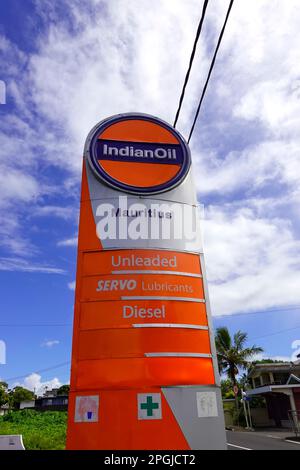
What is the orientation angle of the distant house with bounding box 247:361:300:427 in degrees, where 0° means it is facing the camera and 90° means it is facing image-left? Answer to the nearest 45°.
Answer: approximately 45°

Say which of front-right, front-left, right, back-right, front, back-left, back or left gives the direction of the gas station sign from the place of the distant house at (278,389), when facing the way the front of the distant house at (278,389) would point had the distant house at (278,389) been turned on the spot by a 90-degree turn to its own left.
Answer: front-right

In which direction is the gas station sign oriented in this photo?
toward the camera

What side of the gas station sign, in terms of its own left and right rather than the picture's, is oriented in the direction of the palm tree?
back

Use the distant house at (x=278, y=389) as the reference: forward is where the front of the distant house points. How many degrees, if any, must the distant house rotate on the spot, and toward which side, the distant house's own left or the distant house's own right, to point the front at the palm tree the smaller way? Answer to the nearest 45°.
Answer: approximately 90° to the distant house's own right
